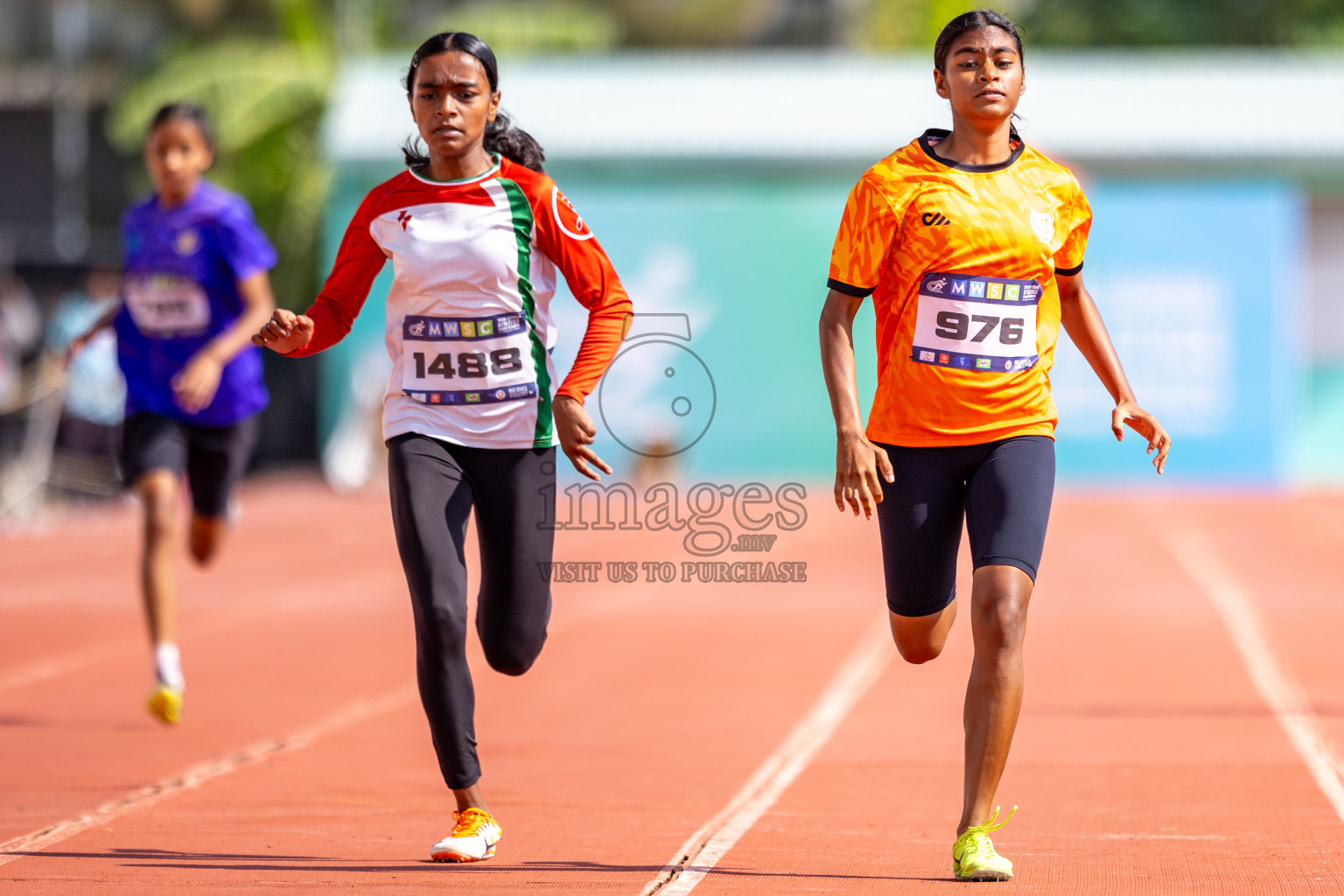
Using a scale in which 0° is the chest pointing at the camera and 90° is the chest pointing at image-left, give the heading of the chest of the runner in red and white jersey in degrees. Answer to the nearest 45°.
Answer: approximately 0°

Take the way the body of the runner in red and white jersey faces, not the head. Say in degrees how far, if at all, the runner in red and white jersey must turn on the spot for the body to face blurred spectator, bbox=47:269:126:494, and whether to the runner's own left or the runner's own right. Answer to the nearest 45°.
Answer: approximately 180°

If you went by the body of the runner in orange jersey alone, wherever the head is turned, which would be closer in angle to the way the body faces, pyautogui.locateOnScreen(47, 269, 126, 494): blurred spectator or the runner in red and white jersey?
the runner in red and white jersey

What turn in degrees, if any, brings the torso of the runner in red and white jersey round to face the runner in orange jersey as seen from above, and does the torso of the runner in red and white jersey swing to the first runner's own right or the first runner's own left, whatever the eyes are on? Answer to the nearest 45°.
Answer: approximately 90° to the first runner's own left

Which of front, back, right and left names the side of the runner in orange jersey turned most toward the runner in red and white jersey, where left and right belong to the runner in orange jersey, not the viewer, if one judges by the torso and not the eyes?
right

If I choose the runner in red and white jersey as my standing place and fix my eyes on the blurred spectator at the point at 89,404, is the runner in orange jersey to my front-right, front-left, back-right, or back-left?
back-right
